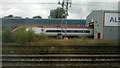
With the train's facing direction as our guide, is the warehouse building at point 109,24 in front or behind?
behind

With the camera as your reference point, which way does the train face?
facing to the left of the viewer
